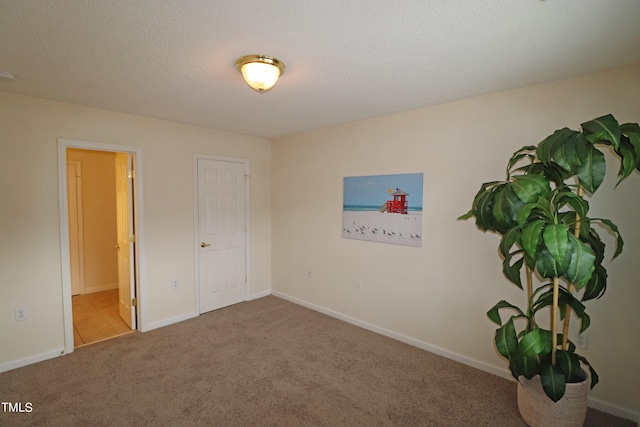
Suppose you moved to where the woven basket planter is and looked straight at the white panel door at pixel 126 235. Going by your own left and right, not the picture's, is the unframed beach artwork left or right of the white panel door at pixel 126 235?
right

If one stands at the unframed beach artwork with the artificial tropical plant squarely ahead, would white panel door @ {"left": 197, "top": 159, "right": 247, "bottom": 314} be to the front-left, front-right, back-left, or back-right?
back-right

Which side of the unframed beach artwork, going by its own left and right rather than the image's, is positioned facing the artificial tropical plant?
left

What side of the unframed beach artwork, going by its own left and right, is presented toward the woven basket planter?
left

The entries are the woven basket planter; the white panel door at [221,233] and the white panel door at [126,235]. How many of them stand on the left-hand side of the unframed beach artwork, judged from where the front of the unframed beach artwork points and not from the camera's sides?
1

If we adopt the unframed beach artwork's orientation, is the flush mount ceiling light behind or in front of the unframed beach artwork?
in front

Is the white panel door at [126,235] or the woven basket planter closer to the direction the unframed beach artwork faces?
the white panel door

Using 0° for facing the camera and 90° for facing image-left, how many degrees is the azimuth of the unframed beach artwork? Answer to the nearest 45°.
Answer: approximately 45°

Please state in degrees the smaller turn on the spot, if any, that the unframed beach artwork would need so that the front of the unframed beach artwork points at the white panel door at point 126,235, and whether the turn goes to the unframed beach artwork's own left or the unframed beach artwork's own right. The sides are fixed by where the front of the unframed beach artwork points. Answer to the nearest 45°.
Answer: approximately 45° to the unframed beach artwork's own right

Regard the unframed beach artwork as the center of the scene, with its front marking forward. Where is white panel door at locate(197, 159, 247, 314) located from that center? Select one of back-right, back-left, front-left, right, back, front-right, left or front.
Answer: front-right
